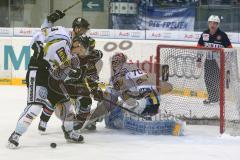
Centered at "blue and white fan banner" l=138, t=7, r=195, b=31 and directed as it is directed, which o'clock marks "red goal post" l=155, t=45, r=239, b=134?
The red goal post is roughly at 12 o'clock from the blue and white fan banner.

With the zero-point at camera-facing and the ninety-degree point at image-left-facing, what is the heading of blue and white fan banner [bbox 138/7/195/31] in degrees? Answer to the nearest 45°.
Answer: approximately 0°
